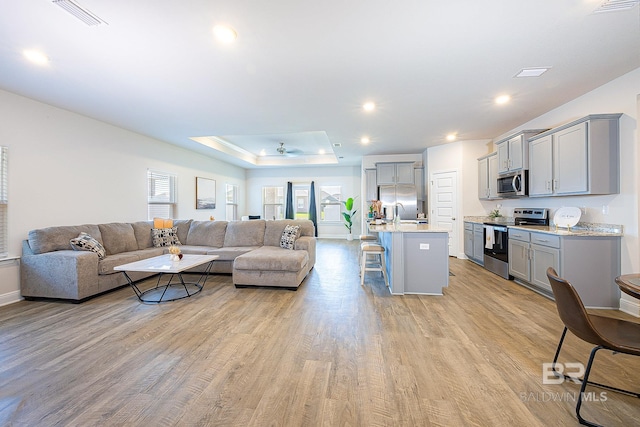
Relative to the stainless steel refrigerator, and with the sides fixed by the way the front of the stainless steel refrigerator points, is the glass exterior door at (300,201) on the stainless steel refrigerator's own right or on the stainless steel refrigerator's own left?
on the stainless steel refrigerator's own right

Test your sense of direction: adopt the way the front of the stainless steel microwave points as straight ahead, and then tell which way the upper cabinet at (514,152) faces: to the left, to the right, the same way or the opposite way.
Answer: the same way

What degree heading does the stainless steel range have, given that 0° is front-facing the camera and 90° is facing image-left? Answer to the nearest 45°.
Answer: approximately 45°

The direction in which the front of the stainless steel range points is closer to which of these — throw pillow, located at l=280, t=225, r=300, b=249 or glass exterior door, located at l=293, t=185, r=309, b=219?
the throw pillow

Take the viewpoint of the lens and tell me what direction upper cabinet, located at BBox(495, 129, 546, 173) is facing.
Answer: facing the viewer and to the left of the viewer

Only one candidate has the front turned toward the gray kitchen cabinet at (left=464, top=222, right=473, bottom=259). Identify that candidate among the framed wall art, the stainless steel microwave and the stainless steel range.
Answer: the framed wall art

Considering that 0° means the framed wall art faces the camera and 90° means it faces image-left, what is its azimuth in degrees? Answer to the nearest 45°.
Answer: approximately 315°

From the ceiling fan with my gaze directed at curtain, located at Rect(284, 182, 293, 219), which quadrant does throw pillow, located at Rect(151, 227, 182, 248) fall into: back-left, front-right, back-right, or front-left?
back-left

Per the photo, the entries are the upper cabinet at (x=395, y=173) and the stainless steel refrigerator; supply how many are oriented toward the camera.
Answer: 2

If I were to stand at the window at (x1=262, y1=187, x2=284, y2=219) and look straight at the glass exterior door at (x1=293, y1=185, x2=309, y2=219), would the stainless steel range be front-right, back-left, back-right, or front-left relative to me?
front-right

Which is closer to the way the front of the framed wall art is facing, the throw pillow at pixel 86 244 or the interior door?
the interior door

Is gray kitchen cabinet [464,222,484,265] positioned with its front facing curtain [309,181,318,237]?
no

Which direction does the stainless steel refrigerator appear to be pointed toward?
toward the camera

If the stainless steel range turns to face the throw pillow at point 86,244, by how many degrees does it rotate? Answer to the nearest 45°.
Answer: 0° — it already faces it
